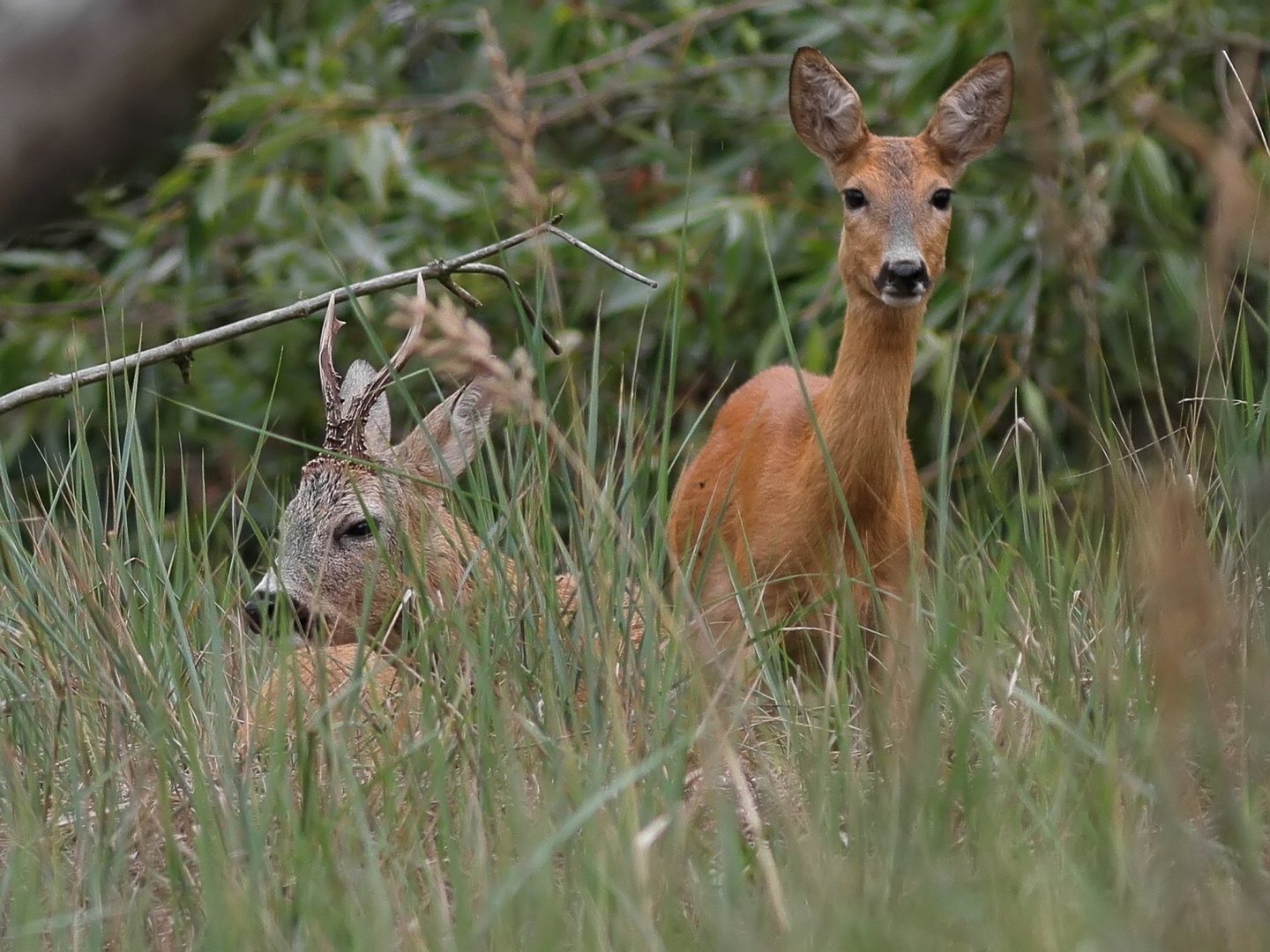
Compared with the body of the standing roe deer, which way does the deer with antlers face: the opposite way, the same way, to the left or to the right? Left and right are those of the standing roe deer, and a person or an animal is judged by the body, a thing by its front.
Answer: to the right

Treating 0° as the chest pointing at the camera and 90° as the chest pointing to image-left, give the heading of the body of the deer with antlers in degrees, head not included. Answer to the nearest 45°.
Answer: approximately 45°

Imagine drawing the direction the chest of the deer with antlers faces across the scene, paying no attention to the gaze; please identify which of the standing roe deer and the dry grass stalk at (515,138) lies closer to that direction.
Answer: the dry grass stalk

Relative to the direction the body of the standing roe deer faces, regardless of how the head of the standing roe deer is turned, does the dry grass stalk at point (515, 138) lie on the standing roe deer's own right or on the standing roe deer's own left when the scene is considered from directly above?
on the standing roe deer's own right

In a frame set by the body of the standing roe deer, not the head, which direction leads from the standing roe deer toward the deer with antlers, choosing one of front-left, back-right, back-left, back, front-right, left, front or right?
right

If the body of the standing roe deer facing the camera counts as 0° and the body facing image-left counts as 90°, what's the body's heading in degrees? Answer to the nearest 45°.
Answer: approximately 315°

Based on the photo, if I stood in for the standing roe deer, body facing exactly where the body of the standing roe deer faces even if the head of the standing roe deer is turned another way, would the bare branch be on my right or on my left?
on my right
